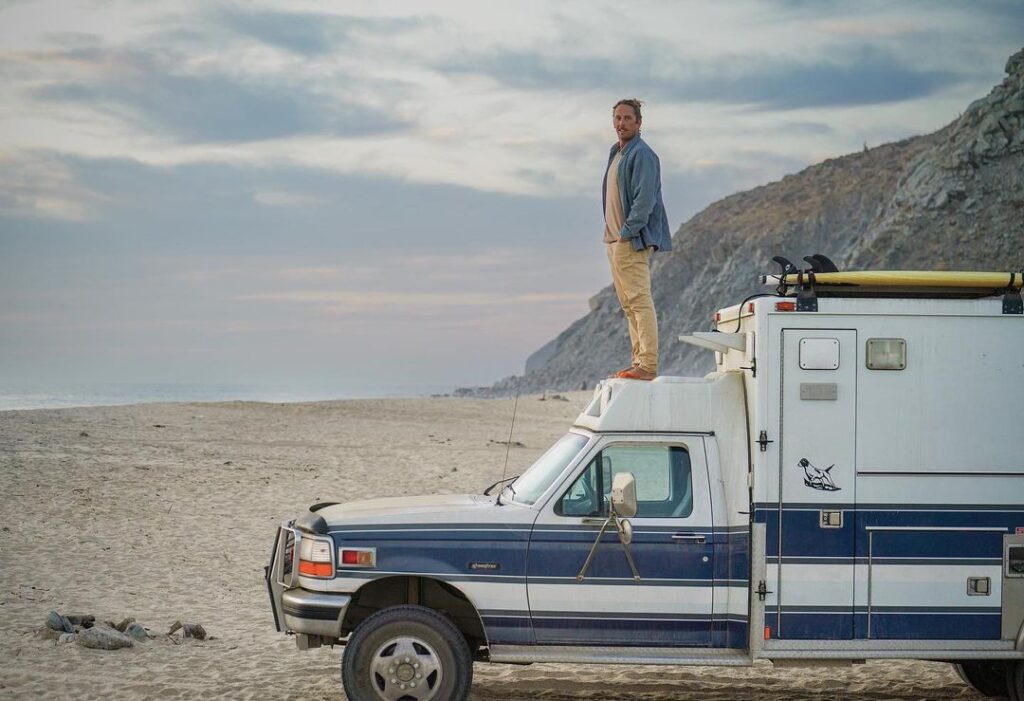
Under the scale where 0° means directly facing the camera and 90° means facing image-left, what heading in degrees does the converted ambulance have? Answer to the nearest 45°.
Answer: approximately 90°
